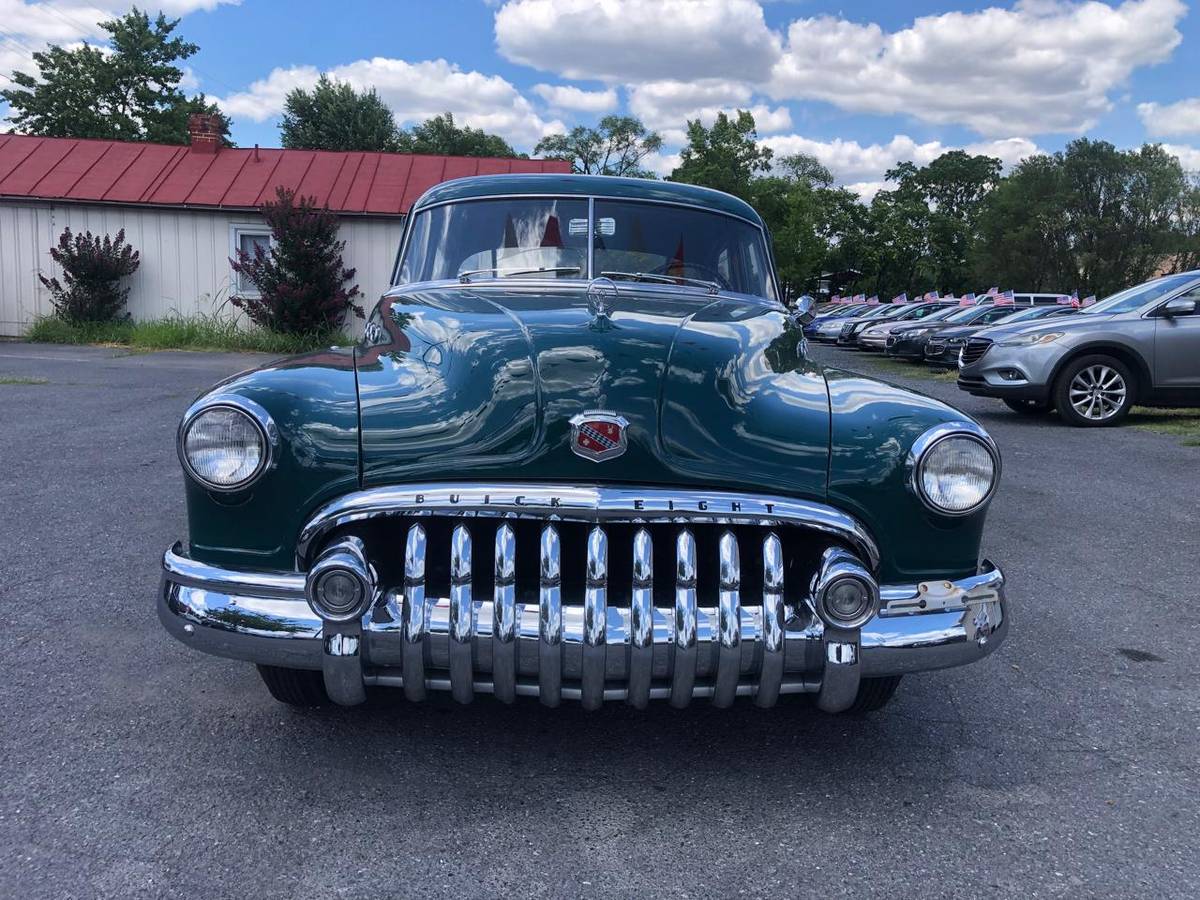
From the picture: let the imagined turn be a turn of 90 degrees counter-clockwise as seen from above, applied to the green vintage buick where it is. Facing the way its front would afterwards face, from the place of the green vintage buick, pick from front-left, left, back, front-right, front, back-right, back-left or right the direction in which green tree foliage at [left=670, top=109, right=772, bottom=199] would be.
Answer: left

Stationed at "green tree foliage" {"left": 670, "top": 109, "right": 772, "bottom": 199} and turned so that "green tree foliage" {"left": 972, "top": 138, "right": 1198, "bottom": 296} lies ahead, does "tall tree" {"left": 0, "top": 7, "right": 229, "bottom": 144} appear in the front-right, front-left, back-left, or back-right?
back-right

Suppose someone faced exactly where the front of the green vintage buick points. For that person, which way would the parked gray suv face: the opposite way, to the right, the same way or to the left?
to the right

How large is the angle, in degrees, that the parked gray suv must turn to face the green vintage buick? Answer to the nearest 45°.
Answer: approximately 45° to its left

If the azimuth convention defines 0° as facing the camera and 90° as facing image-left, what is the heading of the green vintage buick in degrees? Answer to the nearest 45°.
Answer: approximately 0°

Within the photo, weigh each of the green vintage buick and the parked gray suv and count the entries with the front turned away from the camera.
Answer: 0

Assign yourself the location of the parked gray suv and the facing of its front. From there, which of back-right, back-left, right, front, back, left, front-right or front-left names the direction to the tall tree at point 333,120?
right

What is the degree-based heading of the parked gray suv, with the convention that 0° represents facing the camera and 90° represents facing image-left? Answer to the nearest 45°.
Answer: approximately 45°

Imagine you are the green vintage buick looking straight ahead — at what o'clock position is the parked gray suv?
The parked gray suv is roughly at 7 o'clock from the green vintage buick.

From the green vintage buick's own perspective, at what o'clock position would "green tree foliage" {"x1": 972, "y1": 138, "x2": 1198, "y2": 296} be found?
The green tree foliage is roughly at 7 o'clock from the green vintage buick.

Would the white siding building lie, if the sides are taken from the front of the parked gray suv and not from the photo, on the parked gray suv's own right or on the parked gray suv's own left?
on the parked gray suv's own right
